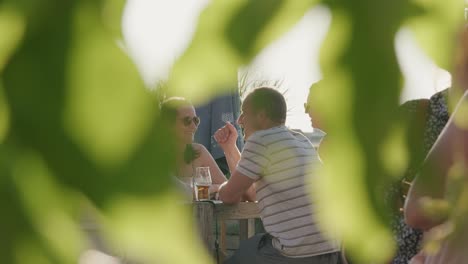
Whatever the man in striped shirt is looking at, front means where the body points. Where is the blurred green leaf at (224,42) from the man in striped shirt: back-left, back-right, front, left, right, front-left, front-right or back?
back-left

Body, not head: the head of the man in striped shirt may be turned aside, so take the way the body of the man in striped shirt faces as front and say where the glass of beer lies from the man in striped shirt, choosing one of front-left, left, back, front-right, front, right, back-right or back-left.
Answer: front

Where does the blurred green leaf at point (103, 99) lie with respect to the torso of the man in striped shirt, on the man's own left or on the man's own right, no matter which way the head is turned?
on the man's own left

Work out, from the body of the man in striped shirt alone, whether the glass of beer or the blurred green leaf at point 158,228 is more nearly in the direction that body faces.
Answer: the glass of beer

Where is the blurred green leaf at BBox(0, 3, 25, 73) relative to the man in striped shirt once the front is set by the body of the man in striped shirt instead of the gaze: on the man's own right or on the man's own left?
on the man's own left

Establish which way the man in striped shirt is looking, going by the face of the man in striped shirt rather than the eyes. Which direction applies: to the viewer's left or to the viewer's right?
to the viewer's left

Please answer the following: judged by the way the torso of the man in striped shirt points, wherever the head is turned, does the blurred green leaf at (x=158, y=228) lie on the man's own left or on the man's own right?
on the man's own left

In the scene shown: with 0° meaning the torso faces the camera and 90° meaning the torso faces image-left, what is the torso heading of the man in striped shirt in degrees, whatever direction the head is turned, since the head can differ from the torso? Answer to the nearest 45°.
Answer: approximately 135°

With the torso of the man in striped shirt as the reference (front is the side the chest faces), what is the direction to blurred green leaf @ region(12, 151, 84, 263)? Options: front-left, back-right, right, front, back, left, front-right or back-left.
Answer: back-left

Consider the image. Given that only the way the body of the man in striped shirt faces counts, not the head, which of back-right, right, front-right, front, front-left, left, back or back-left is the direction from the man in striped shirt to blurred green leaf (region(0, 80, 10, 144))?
back-left
